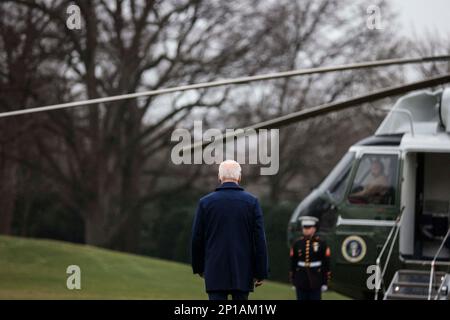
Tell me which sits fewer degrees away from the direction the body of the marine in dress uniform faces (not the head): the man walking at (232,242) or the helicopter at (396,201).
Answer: the man walking

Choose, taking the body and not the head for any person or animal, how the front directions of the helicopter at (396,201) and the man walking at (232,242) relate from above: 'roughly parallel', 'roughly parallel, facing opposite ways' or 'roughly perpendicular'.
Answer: roughly perpendicular

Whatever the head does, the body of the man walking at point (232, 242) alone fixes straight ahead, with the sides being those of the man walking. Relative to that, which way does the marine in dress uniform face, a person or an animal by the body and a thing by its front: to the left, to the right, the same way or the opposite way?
the opposite way

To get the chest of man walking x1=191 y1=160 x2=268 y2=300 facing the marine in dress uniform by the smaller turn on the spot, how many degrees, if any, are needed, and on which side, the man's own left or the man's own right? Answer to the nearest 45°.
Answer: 0° — they already face them

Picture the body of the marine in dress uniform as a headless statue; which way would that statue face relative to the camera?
toward the camera

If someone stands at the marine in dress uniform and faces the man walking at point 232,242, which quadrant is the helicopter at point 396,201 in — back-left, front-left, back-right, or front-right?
back-left

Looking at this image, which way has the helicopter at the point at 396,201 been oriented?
to the viewer's left

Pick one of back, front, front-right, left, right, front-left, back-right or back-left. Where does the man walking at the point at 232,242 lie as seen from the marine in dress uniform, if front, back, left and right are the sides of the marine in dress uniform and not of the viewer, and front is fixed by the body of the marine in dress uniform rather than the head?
front

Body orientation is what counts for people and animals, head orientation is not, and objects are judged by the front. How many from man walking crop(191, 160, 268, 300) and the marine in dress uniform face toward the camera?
1

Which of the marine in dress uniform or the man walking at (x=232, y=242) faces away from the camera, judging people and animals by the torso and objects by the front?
the man walking

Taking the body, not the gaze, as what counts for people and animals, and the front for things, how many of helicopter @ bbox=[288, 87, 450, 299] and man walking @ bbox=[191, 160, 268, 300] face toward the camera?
0

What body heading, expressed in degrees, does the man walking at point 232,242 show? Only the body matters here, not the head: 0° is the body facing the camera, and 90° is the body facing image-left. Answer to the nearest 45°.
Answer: approximately 180°

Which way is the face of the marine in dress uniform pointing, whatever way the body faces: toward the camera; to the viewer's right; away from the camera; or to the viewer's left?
toward the camera

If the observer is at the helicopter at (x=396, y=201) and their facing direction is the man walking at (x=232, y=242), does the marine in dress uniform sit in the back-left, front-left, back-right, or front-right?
front-right

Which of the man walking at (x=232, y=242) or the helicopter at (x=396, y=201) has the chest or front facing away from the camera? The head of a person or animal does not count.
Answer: the man walking
